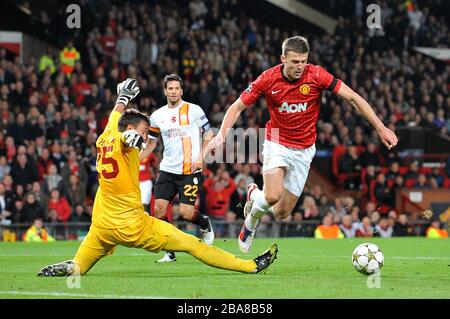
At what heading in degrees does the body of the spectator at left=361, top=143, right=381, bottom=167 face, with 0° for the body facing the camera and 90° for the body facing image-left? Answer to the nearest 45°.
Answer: approximately 0°

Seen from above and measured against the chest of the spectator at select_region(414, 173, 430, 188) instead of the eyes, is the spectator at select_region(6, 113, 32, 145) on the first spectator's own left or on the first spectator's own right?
on the first spectator's own right

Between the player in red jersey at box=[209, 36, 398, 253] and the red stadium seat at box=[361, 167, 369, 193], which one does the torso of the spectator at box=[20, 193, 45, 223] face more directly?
the player in red jersey

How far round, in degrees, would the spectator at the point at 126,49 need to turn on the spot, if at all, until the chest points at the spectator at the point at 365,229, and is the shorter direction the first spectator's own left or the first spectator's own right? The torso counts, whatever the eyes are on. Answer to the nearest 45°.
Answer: approximately 45° to the first spectator's own left

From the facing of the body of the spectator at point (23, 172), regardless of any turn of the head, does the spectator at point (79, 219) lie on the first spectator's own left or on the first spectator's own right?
on the first spectator's own left

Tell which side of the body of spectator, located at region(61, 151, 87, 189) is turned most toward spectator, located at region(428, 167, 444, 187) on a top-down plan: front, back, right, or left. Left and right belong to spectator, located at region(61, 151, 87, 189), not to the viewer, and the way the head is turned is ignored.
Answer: left
